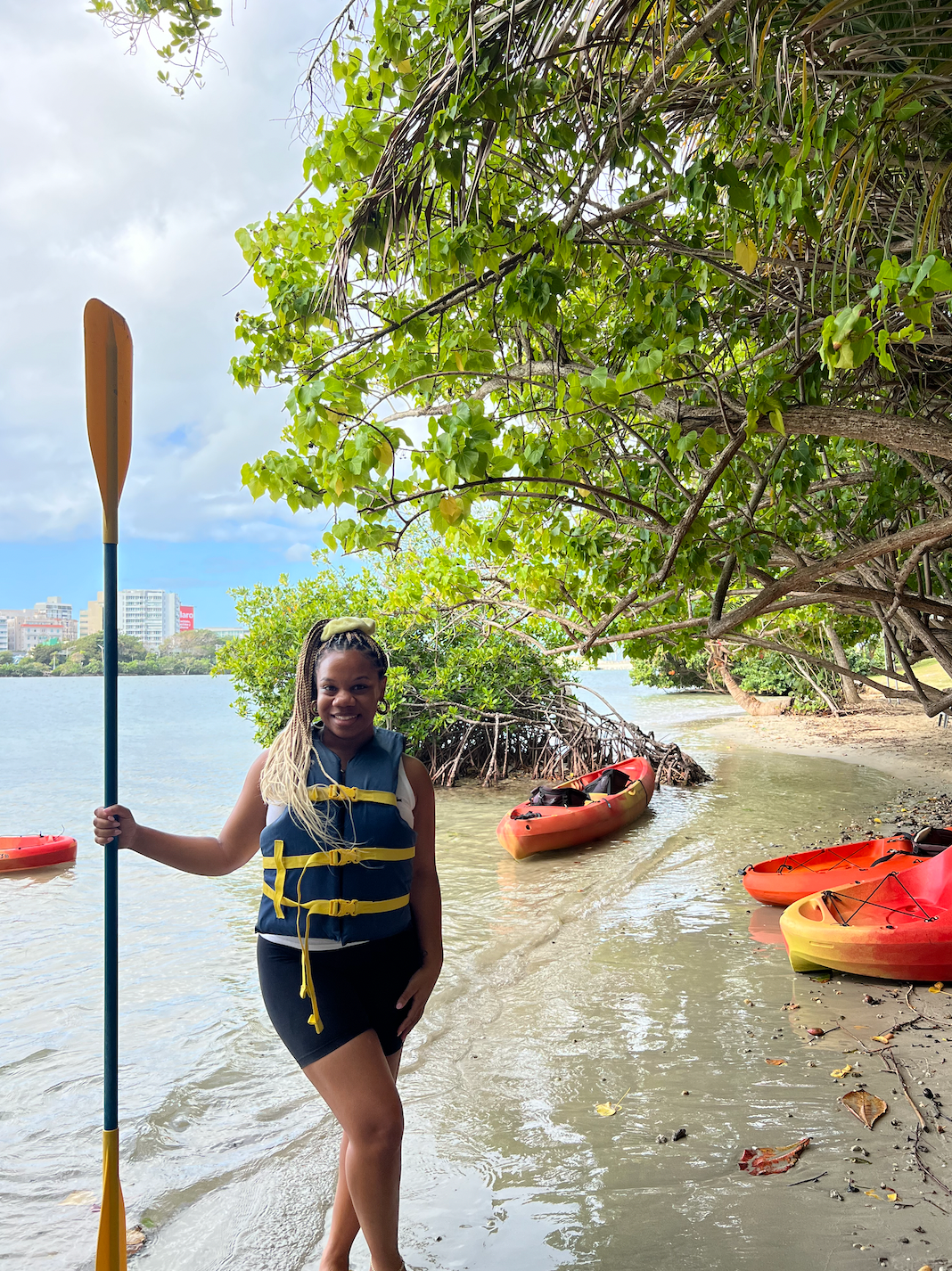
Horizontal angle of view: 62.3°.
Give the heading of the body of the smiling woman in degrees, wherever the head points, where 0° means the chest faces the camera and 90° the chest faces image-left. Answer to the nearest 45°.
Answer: approximately 0°

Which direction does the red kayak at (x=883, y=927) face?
to the viewer's right

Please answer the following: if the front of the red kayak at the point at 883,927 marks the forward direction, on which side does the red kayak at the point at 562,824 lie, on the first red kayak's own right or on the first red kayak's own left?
on the first red kayak's own left

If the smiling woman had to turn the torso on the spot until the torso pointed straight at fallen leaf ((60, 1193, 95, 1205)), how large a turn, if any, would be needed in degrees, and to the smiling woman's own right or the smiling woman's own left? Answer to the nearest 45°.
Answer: approximately 135° to the smiling woman's own right

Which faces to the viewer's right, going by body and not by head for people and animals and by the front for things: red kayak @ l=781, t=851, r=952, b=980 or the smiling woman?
the red kayak

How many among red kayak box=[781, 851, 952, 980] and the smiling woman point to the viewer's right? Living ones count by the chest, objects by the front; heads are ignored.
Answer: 1

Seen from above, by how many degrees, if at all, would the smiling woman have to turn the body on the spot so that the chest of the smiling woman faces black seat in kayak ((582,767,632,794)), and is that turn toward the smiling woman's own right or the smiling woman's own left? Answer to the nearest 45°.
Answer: approximately 135° to the smiling woman's own left

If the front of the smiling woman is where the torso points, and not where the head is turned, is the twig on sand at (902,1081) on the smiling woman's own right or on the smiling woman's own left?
on the smiling woman's own left

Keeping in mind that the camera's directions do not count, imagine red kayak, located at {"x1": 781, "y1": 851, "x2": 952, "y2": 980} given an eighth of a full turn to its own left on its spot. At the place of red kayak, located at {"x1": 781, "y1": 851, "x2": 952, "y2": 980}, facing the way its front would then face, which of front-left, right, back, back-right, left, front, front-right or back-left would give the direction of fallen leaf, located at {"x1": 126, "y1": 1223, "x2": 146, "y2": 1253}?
back

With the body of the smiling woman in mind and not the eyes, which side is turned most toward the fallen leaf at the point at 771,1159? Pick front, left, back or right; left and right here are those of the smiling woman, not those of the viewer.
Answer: left
